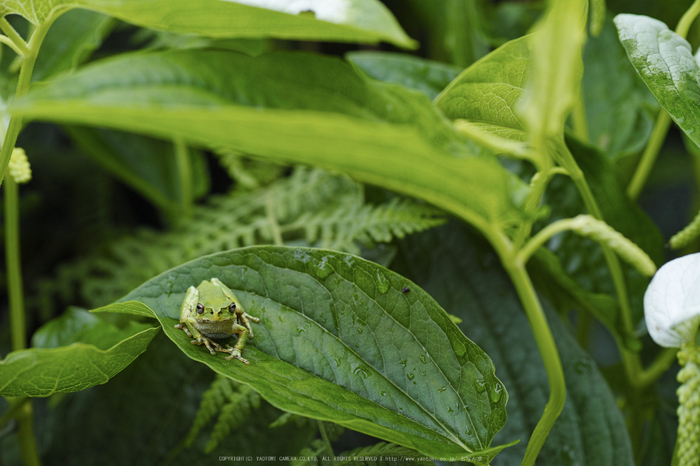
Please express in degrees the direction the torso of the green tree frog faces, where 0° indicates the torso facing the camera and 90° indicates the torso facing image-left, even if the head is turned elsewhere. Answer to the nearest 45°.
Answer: approximately 0°
